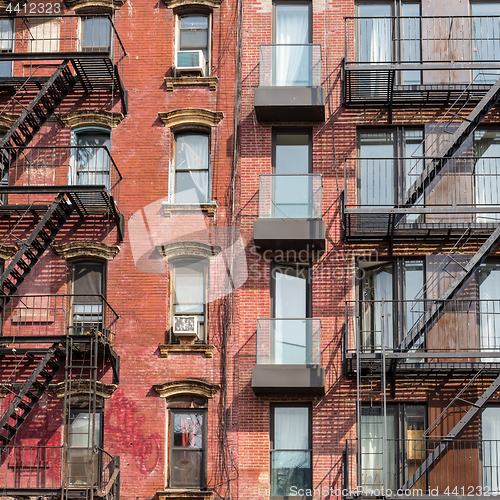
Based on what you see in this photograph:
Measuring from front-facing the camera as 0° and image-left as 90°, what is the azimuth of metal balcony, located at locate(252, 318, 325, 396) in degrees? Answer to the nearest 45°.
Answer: approximately 0°

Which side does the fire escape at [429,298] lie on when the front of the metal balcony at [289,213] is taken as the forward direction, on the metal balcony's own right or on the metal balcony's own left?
on the metal balcony's own left

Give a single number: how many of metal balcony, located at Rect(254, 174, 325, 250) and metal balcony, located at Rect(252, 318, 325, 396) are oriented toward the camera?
2

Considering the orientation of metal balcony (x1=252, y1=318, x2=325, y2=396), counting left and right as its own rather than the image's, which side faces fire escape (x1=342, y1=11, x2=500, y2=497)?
left

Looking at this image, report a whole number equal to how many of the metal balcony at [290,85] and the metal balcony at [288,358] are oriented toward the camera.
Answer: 2

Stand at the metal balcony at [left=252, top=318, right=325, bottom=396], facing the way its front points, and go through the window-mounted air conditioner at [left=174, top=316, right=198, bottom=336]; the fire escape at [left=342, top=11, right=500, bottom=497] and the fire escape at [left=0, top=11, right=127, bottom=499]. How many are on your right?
2

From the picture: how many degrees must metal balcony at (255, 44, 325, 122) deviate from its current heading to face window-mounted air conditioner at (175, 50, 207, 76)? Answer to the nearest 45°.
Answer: approximately 90° to its right
